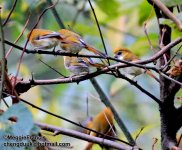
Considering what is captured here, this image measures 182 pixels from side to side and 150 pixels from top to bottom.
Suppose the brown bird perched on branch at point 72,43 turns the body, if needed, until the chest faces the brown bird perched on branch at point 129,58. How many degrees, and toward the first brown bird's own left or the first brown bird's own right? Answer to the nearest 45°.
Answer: approximately 135° to the first brown bird's own right

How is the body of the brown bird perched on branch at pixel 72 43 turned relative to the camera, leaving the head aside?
to the viewer's left

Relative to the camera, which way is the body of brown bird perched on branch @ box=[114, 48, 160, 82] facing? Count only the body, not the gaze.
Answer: to the viewer's left

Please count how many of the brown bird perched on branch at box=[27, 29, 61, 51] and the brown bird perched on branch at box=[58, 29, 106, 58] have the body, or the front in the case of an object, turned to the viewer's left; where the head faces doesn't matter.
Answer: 2

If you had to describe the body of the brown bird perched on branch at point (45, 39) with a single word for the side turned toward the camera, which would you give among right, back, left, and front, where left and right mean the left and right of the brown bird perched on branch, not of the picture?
left

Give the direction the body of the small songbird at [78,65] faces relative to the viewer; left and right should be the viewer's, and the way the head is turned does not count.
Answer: facing to the left of the viewer
